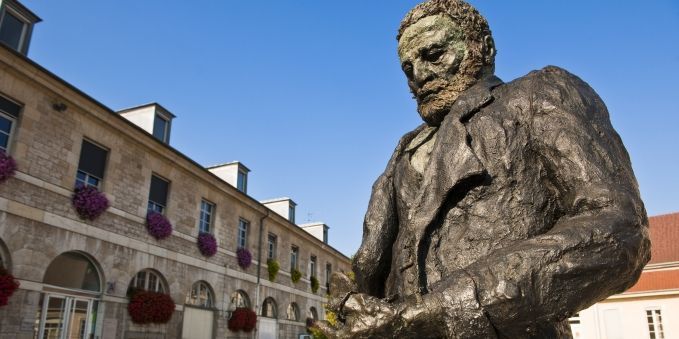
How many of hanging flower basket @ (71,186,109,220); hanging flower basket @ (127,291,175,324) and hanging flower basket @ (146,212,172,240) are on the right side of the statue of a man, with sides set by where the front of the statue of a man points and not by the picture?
3

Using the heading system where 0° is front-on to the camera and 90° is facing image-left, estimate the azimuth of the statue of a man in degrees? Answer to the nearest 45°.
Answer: approximately 45°

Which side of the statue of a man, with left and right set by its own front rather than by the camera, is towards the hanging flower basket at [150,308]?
right

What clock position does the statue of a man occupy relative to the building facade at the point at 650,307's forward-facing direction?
The statue of a man is roughly at 12 o'clock from the building facade.

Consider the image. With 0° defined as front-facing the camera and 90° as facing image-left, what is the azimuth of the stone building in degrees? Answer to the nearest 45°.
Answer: approximately 315°

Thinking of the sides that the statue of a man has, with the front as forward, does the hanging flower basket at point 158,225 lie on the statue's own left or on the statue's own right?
on the statue's own right

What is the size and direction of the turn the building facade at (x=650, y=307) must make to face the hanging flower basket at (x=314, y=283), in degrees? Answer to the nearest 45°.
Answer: approximately 45° to its right

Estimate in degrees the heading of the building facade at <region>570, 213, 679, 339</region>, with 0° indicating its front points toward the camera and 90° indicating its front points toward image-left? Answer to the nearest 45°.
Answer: approximately 0°
